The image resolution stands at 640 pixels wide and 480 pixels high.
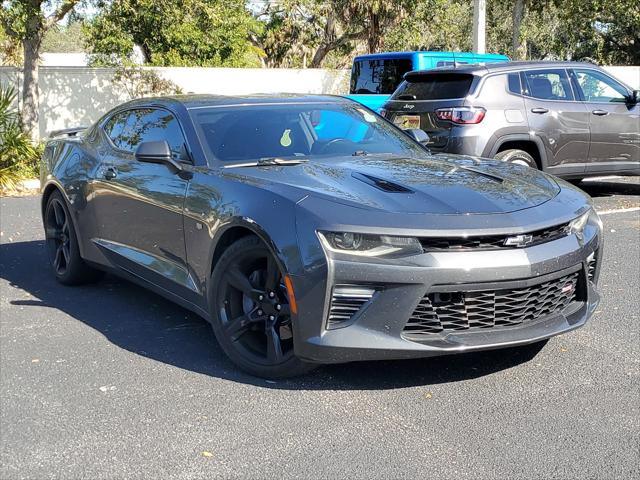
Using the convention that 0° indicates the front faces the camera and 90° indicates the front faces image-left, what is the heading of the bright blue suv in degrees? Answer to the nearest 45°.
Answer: approximately 225°

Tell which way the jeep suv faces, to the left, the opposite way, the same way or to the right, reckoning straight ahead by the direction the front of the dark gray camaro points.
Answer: to the left

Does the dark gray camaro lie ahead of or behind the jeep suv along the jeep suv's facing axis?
behind

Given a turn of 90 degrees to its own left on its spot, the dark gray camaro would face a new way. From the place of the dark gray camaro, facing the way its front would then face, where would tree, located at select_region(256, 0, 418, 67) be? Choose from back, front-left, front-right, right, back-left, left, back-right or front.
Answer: front-left

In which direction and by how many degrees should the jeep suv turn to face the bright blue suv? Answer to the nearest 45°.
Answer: approximately 90° to its left

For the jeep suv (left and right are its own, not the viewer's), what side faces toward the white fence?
left

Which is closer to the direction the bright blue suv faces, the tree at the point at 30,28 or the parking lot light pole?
the parking lot light pole

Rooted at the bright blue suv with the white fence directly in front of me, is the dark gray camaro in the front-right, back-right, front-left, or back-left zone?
back-left

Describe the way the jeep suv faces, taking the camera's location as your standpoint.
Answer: facing away from the viewer and to the right of the viewer
